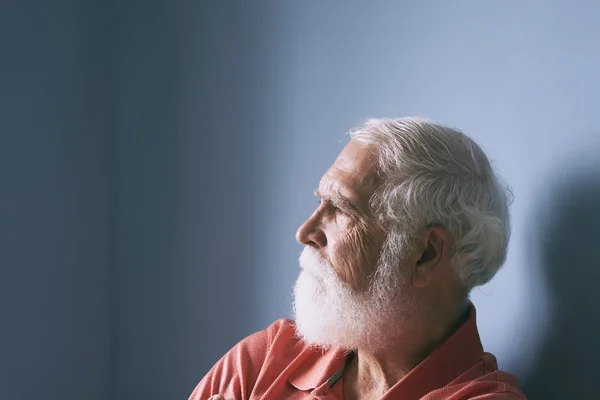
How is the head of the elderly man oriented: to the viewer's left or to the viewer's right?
to the viewer's left

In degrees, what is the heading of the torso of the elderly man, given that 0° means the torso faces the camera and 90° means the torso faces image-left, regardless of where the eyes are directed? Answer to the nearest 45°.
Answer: approximately 45°
